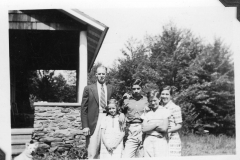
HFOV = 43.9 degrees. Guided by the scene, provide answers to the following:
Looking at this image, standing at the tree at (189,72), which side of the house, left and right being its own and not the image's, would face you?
left

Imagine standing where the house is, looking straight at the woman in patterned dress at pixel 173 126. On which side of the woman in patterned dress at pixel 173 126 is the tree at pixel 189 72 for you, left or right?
left

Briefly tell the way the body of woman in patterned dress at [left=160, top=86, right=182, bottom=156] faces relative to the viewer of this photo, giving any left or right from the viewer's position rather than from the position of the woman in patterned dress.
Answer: facing the viewer and to the left of the viewer

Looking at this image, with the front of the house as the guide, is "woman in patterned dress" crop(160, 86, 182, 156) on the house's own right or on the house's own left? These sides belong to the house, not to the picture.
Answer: on the house's own left

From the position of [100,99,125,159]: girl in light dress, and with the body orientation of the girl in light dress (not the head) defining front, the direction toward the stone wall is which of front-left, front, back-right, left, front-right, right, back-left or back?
back-right

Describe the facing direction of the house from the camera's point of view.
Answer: facing the viewer

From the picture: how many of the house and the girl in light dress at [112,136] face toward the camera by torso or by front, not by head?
2

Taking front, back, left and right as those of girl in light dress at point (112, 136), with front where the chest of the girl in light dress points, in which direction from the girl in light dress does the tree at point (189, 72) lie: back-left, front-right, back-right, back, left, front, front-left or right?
back-left

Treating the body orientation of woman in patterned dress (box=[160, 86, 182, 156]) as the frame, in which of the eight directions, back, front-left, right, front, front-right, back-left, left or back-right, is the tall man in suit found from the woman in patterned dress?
front-right

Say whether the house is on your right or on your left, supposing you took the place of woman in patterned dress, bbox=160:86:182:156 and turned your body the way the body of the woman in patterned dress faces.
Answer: on your right

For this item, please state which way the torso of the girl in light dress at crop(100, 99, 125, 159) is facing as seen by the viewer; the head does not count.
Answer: toward the camera
